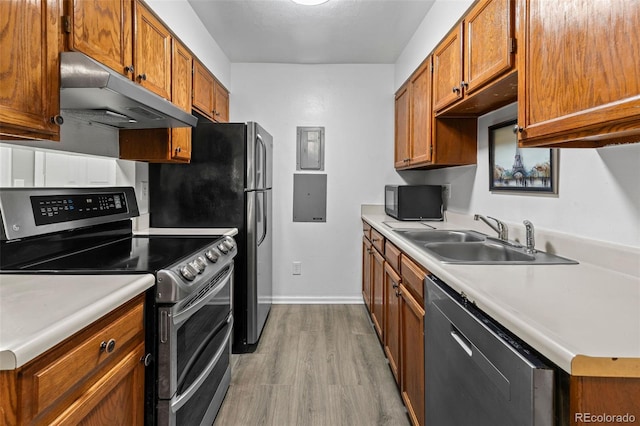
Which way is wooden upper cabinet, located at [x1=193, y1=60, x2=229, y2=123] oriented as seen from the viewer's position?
to the viewer's right

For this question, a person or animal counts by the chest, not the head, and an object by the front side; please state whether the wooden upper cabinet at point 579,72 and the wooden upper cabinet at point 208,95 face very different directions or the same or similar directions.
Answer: very different directions

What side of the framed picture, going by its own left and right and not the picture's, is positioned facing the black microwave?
right

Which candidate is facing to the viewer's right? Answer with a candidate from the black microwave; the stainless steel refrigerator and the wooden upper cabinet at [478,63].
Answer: the stainless steel refrigerator

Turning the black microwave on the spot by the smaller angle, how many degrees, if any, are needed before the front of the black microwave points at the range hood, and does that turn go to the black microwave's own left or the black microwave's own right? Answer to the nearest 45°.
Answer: approximately 45° to the black microwave's own left

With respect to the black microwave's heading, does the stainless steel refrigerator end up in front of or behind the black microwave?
in front

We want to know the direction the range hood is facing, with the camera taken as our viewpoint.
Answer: facing the viewer and to the right of the viewer

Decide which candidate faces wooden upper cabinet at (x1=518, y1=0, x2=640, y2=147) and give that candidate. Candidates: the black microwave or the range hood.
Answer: the range hood

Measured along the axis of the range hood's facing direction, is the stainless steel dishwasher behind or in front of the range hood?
in front

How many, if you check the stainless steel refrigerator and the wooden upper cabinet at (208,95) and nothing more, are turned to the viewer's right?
2

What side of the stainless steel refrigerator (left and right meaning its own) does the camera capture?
right

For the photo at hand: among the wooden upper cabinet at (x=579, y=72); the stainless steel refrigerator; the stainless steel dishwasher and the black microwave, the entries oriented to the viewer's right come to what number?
1

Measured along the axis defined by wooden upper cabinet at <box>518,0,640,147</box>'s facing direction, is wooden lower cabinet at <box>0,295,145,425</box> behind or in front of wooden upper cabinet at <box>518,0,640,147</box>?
in front
